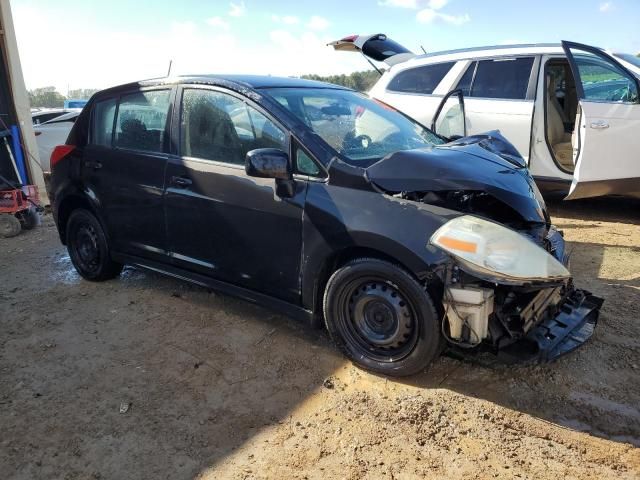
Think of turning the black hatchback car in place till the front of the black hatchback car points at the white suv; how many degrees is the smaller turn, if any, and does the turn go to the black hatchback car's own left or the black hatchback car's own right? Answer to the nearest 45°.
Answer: approximately 90° to the black hatchback car's own left

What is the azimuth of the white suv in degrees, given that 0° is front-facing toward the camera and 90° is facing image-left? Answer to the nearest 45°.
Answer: approximately 270°

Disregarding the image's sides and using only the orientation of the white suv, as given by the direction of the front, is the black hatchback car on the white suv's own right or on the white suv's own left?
on the white suv's own right

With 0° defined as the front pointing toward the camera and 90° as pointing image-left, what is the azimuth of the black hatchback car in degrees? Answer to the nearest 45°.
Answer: approximately 315°

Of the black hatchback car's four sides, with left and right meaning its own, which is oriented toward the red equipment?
back

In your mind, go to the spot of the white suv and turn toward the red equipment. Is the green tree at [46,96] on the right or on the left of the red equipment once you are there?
right

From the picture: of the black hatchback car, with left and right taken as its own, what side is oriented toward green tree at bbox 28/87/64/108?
back

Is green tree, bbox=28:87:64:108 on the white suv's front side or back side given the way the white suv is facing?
on the back side

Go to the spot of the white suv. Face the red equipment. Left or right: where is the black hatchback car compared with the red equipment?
left
